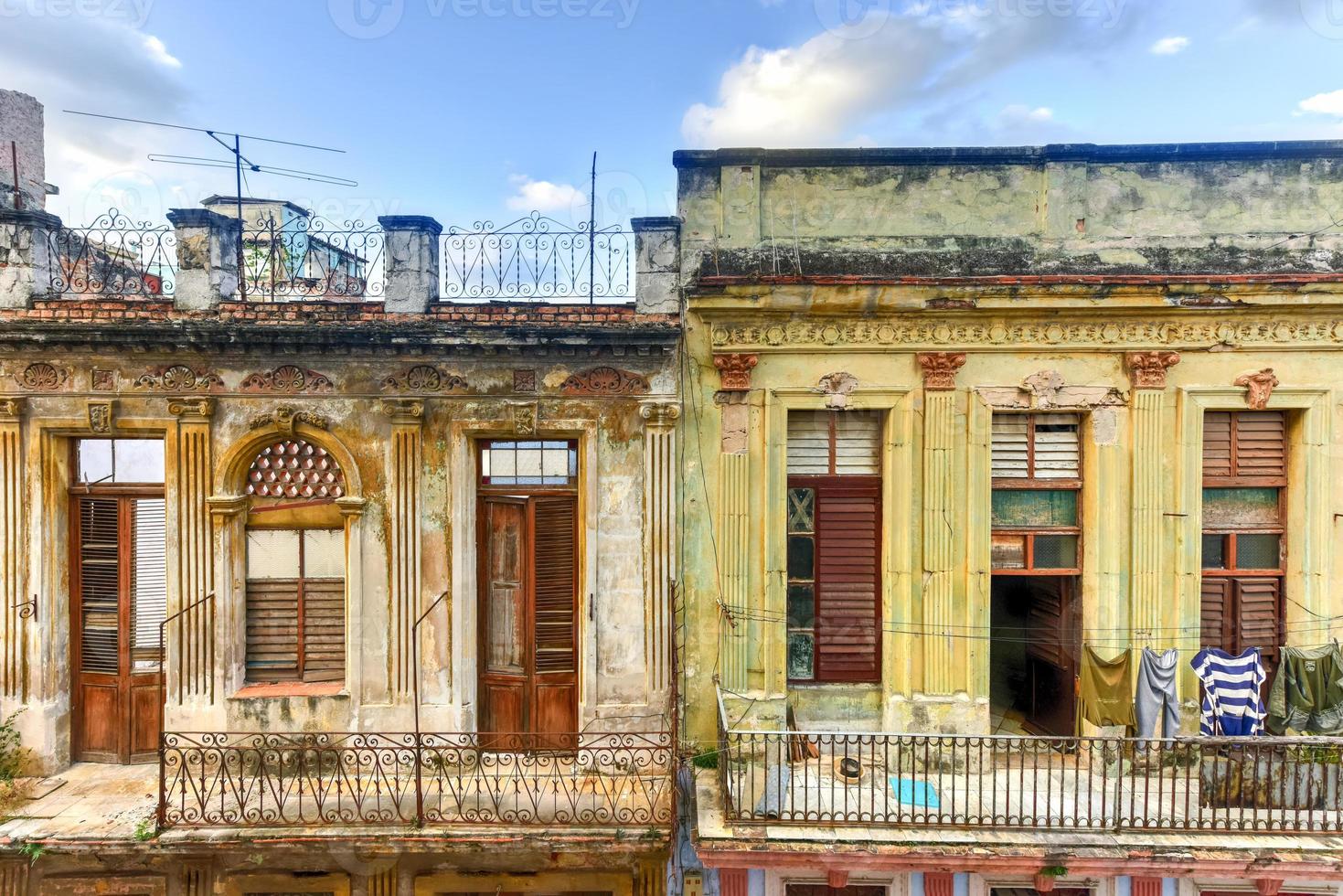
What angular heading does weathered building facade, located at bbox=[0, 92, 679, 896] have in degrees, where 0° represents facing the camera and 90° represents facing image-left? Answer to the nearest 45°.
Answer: approximately 0°

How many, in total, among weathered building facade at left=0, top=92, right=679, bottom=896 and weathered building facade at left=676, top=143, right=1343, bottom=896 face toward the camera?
2

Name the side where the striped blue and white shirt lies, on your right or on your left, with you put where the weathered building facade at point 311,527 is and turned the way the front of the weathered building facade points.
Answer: on your left

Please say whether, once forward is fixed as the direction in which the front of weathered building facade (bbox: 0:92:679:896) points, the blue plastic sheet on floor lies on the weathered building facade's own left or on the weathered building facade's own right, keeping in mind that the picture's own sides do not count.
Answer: on the weathered building facade's own left

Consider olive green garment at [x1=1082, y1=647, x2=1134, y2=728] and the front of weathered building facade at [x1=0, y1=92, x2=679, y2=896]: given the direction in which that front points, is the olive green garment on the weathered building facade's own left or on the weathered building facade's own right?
on the weathered building facade's own left
